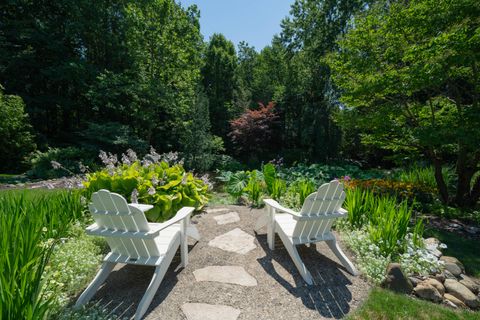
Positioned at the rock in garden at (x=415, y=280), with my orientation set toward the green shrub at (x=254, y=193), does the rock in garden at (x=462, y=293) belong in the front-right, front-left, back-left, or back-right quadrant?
back-right

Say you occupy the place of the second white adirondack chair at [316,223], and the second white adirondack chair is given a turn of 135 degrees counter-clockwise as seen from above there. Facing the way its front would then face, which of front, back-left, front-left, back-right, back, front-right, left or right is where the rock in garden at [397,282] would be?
left

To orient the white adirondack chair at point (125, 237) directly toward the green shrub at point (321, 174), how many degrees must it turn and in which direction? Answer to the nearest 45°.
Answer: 0° — it already faces it

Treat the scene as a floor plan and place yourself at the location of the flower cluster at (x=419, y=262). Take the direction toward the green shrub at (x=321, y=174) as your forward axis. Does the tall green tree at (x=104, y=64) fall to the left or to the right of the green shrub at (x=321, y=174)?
left

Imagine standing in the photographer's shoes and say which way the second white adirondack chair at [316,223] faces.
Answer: facing away from the viewer and to the left of the viewer

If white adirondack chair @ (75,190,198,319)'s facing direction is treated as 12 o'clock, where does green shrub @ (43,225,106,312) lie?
The green shrub is roughly at 9 o'clock from the white adirondack chair.

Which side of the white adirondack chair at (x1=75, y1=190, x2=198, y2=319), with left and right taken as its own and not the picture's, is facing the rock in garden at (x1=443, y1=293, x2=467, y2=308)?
right

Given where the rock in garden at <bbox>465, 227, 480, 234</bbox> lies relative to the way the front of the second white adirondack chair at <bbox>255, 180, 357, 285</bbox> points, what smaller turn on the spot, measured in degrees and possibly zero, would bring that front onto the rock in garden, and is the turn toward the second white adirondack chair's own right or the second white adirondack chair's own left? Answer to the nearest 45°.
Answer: approximately 90° to the second white adirondack chair's own right

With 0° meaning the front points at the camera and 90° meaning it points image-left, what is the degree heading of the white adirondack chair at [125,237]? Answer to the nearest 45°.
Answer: approximately 225°

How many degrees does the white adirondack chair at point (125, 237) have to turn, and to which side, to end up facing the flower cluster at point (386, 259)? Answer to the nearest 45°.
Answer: approximately 45° to its right

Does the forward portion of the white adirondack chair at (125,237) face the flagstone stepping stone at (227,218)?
yes

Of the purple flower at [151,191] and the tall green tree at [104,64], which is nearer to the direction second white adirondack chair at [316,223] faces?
the tall green tree

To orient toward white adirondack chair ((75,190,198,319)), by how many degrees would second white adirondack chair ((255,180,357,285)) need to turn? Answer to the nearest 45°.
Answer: approximately 90° to its left

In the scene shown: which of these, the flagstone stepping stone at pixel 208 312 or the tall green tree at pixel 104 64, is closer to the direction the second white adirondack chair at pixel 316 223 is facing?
the tall green tree

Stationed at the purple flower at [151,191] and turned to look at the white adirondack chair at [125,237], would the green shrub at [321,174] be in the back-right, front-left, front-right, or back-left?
back-left

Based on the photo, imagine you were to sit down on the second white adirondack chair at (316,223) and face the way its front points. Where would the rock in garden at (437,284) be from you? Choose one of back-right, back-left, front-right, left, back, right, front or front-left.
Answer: back-right

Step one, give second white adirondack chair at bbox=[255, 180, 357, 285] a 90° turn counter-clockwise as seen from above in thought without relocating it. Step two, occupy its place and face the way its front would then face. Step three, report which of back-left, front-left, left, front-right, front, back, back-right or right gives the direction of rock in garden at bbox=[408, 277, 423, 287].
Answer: back-left

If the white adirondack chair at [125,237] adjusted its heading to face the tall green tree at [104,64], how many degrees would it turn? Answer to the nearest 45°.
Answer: approximately 45° to its left
